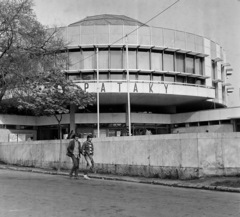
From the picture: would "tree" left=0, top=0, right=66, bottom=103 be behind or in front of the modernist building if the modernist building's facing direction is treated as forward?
in front

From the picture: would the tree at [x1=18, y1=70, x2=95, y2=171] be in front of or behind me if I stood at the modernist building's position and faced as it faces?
in front

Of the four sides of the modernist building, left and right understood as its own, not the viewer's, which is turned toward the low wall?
front

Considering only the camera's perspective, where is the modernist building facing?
facing the viewer

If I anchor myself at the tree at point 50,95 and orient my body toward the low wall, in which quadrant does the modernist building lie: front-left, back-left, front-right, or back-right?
back-left
